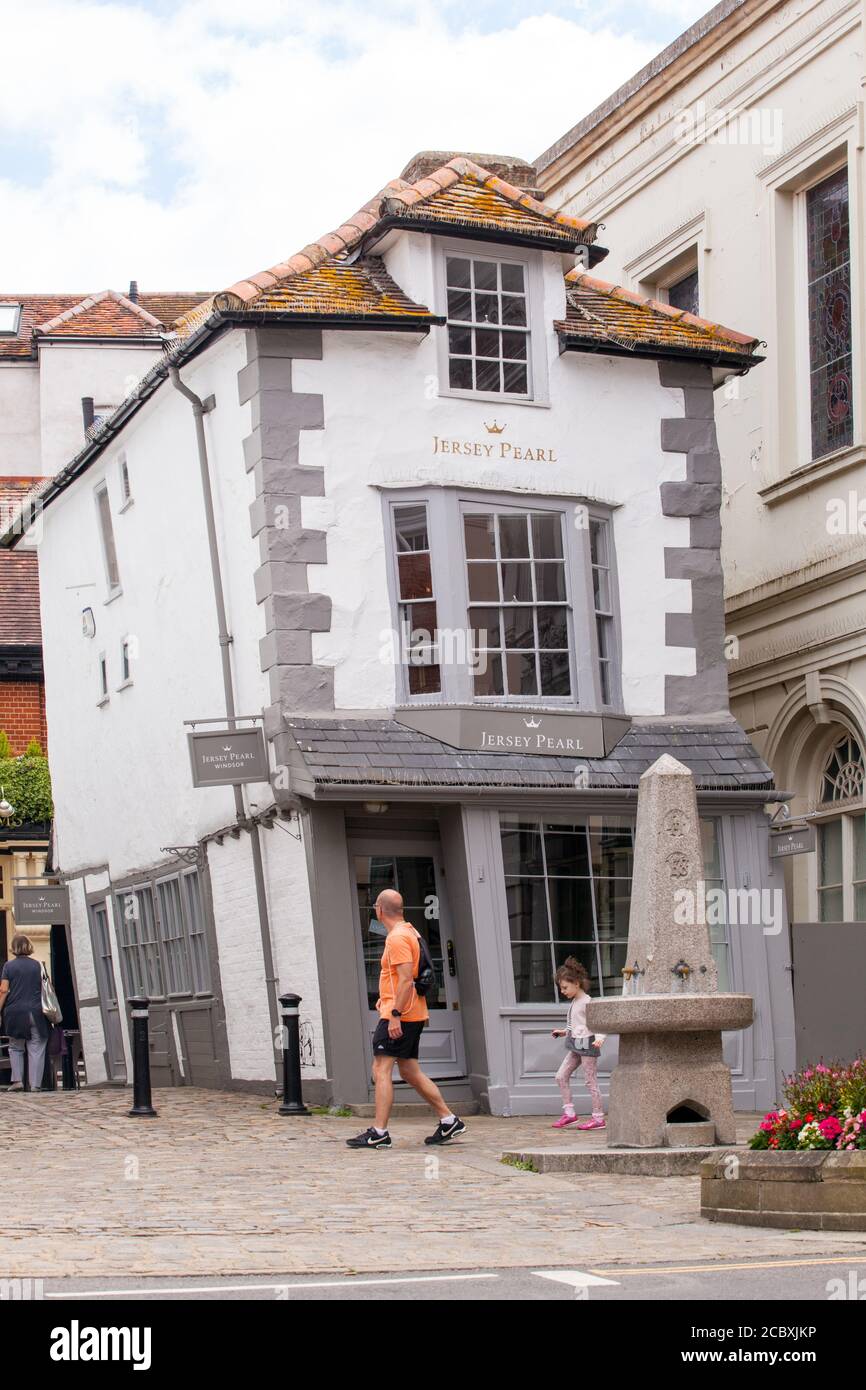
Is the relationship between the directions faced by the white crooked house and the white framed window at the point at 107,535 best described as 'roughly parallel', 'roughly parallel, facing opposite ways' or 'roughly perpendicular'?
roughly perpendicular

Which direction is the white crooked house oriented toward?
toward the camera

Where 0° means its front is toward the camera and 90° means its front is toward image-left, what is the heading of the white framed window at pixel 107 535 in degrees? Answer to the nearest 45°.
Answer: approximately 90°

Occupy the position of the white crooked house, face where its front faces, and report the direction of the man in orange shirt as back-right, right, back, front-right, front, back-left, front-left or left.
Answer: front

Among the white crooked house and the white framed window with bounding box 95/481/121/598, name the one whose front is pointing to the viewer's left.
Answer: the white framed window

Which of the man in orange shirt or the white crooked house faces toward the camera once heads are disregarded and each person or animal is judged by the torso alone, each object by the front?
the white crooked house

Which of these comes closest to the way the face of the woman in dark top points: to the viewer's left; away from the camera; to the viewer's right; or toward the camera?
away from the camera
